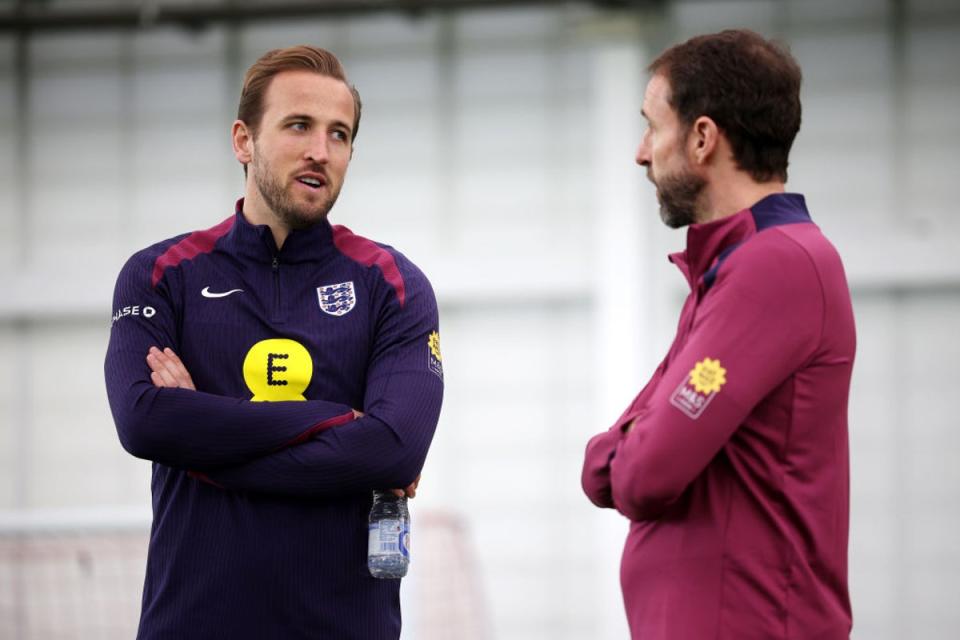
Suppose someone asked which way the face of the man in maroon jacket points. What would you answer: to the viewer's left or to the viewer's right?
to the viewer's left

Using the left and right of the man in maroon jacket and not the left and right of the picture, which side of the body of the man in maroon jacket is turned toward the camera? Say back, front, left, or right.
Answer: left
